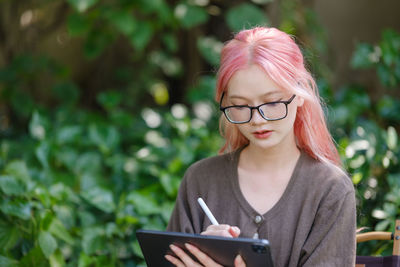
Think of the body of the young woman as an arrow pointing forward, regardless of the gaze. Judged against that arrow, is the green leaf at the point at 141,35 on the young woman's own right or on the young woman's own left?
on the young woman's own right

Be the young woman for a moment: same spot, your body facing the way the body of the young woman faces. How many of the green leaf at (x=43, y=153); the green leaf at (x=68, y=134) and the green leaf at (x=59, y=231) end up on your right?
3

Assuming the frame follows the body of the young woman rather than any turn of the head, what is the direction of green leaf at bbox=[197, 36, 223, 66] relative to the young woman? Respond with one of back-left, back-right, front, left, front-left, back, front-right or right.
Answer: back-right

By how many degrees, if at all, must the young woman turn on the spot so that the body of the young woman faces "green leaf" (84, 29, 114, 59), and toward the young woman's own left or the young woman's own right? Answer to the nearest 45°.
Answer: approximately 90° to the young woman's own right

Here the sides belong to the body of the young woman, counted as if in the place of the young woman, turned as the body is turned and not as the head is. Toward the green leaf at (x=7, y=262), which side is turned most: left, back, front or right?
right

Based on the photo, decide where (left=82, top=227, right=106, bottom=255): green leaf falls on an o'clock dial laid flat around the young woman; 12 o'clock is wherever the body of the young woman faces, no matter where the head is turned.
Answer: The green leaf is roughly at 5 o'clock from the young woman.

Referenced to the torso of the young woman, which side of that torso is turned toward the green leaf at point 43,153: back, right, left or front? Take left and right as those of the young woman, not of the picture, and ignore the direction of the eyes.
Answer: right

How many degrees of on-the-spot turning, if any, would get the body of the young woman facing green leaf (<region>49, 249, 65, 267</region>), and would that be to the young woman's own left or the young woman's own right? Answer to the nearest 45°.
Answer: approximately 90° to the young woman's own right

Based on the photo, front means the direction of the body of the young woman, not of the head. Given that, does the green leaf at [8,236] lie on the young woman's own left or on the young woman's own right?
on the young woman's own right

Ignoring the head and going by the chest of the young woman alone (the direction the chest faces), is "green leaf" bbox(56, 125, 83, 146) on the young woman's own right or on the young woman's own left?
on the young woman's own right

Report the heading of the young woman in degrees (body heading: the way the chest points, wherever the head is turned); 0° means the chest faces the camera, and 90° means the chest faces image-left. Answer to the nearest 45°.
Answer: approximately 45°
